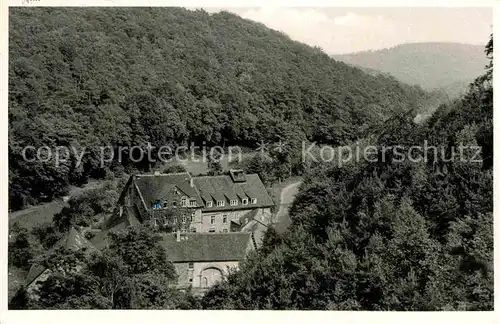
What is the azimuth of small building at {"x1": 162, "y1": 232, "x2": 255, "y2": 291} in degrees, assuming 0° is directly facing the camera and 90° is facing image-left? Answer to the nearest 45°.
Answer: approximately 0°

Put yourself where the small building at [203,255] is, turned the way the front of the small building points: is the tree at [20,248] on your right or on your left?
on your right
